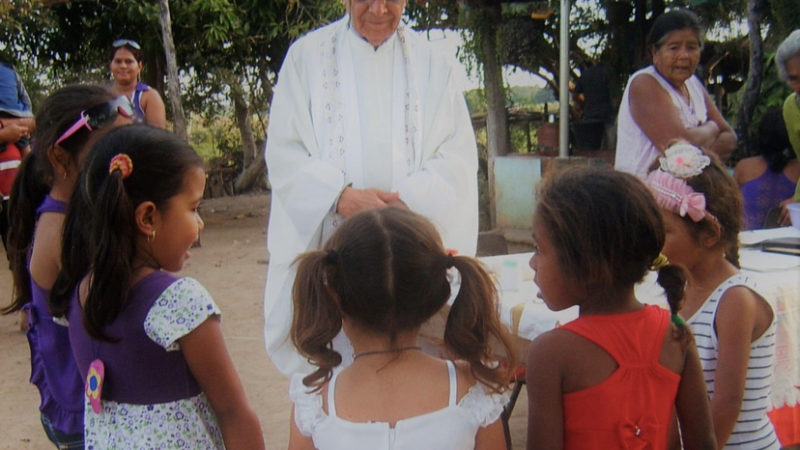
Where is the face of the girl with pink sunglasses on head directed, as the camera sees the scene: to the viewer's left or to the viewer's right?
to the viewer's right

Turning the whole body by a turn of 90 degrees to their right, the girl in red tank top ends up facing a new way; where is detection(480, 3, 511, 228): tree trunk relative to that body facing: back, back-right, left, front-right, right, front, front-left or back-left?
front-left

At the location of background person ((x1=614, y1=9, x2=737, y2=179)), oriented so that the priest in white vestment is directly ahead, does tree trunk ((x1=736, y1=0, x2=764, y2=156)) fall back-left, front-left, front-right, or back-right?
back-right

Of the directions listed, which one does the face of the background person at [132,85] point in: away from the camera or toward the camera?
toward the camera

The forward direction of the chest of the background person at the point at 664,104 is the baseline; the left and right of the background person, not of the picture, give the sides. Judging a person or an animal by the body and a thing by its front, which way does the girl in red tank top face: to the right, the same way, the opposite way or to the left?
the opposite way

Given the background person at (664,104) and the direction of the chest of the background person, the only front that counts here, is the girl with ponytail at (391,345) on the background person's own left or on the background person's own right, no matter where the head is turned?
on the background person's own right

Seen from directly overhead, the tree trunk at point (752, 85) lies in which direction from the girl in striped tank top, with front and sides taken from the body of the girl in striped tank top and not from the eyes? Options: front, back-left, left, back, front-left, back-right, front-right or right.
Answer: right

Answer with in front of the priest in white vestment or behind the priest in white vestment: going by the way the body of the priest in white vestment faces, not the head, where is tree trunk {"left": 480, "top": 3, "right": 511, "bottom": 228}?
behind

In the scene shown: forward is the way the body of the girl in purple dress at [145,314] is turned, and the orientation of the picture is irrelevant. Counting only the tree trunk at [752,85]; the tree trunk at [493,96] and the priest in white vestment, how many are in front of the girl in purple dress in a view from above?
3

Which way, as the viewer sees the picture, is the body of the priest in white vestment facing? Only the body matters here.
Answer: toward the camera

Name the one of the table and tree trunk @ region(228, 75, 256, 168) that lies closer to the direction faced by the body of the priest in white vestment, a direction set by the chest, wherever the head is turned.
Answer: the table

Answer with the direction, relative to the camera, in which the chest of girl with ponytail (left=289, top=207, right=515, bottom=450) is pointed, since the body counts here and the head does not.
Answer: away from the camera

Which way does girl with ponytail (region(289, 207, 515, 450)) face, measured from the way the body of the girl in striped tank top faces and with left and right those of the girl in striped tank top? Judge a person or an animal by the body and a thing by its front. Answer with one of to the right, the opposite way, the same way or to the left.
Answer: to the right

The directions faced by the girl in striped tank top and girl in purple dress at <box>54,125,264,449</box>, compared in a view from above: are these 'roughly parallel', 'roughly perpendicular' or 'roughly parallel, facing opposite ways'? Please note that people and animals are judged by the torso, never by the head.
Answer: roughly perpendicular

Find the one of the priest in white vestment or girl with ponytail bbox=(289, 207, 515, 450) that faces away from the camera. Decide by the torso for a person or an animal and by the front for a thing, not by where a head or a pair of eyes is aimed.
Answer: the girl with ponytail

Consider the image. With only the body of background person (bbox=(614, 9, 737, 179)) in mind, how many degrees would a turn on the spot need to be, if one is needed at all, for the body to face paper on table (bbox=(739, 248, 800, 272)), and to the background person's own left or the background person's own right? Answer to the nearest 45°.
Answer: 0° — they already face it

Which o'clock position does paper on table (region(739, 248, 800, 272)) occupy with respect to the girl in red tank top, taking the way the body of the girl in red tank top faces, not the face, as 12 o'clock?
The paper on table is roughly at 2 o'clock from the girl in red tank top.
